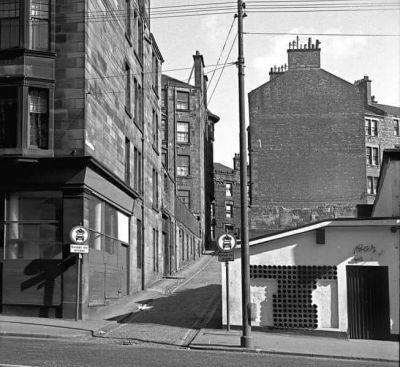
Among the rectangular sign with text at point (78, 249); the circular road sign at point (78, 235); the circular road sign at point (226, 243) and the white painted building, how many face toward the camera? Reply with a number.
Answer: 4

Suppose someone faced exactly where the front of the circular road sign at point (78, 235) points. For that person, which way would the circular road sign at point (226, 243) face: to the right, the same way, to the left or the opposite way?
the same way

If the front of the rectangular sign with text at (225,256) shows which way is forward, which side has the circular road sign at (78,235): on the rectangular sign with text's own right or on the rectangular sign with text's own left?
on the rectangular sign with text's own right

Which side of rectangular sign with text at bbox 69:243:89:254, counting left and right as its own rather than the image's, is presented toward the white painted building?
left

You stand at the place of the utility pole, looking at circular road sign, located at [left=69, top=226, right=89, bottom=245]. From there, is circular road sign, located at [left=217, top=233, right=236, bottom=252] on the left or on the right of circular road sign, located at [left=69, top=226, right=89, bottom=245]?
right

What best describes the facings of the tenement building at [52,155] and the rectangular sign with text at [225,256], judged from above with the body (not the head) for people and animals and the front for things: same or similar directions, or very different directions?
same or similar directions

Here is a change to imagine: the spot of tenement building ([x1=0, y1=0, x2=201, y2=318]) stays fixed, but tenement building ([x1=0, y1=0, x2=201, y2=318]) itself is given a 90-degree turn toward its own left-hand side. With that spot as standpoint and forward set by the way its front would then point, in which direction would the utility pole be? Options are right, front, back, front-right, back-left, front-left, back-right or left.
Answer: front-right

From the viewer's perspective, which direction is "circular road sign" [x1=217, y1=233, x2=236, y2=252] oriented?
toward the camera

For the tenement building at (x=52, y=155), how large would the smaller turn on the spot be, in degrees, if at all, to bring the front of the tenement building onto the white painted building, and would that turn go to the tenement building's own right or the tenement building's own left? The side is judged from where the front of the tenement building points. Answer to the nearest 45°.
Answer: approximately 45° to the tenement building's own left

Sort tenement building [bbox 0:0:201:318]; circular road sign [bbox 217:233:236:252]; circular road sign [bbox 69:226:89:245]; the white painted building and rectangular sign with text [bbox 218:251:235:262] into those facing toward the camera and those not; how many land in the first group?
5

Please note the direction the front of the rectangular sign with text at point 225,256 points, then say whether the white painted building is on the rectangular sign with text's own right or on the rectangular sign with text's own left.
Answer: on the rectangular sign with text's own left

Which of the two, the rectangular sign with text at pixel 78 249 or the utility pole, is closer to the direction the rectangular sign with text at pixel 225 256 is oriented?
the utility pole

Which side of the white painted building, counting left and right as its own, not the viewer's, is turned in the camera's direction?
front

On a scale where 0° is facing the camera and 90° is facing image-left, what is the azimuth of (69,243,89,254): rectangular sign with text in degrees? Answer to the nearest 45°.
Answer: approximately 0°

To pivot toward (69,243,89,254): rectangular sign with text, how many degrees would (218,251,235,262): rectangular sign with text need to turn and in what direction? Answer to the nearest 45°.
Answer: approximately 90° to its right
